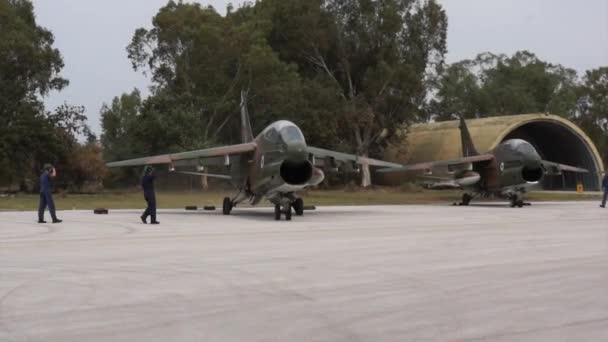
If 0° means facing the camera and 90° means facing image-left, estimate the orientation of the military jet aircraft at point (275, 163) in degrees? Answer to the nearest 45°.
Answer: approximately 0°

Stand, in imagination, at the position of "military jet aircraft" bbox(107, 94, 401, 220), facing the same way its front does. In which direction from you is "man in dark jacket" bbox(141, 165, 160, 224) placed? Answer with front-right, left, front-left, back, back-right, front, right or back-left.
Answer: front-right

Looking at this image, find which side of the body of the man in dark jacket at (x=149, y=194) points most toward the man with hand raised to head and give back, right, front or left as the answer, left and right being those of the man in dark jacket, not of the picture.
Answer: back

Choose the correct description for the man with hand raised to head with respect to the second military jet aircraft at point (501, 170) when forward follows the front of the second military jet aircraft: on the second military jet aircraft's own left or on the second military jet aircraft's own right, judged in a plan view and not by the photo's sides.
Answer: on the second military jet aircraft's own right

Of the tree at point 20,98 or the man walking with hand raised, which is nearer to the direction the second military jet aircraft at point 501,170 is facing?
the man walking with hand raised

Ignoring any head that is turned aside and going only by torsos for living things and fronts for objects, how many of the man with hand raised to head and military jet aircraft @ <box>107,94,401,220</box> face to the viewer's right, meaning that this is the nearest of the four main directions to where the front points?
1

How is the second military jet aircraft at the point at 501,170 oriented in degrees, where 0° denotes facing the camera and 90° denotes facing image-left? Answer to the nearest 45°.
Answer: approximately 315°

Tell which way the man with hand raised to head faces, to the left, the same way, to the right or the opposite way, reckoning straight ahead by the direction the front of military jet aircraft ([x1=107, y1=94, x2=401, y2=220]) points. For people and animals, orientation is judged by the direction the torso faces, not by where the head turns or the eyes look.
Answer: to the left

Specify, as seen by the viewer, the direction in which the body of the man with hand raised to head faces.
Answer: to the viewer's right

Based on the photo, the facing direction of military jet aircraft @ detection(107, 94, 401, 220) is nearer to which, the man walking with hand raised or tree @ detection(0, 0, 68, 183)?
the man walking with hand raised

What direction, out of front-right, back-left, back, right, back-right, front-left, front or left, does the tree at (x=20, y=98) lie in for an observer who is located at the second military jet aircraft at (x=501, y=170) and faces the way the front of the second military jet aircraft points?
back-right

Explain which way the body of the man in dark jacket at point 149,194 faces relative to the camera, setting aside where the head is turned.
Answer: to the viewer's right
